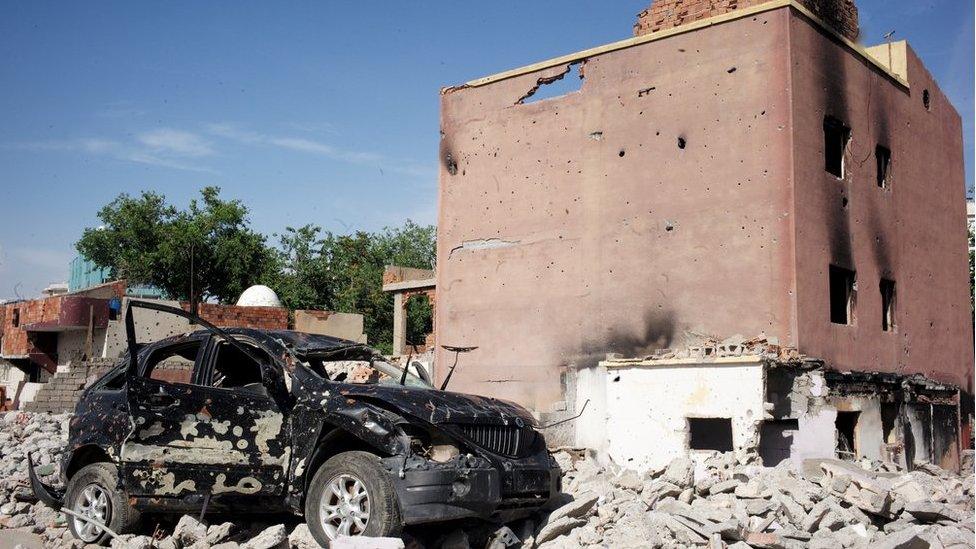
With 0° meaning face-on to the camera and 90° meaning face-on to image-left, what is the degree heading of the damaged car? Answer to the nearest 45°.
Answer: approximately 315°

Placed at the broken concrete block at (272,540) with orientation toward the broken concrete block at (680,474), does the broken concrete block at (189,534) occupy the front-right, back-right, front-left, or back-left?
back-left

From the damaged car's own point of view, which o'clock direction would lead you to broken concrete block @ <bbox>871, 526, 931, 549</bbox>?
The broken concrete block is roughly at 11 o'clock from the damaged car.

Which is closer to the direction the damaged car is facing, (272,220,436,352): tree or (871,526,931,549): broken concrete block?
the broken concrete block

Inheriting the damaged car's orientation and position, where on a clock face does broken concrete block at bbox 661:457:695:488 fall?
The broken concrete block is roughly at 10 o'clock from the damaged car.

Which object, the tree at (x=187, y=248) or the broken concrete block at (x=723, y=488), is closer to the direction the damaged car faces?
the broken concrete block

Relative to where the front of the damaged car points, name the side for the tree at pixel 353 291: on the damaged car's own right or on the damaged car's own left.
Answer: on the damaged car's own left
